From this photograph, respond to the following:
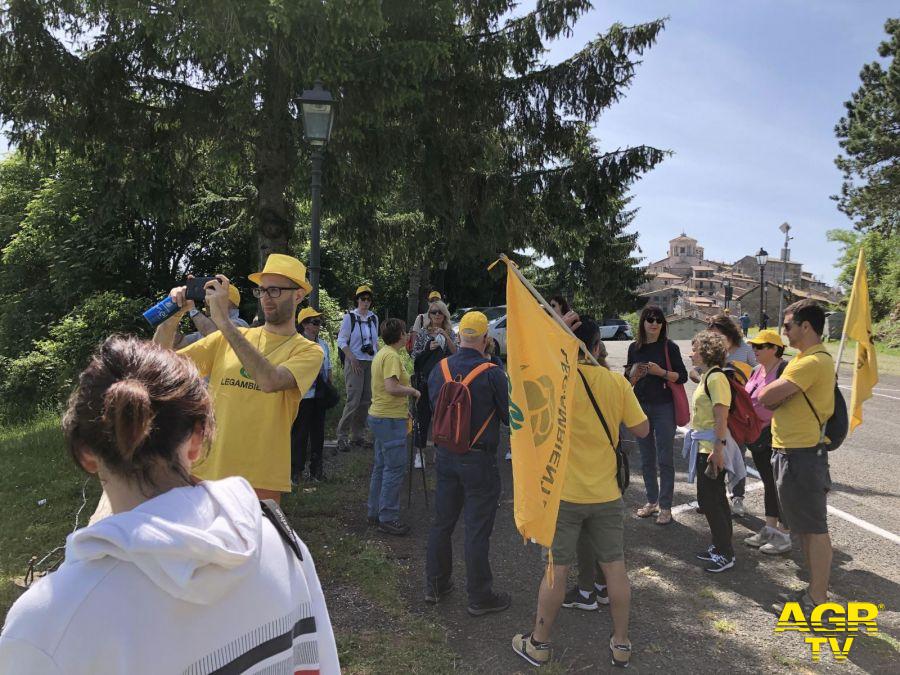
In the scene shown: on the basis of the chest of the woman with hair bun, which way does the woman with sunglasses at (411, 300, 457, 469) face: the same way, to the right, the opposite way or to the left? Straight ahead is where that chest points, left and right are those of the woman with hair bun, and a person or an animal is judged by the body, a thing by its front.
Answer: the opposite way

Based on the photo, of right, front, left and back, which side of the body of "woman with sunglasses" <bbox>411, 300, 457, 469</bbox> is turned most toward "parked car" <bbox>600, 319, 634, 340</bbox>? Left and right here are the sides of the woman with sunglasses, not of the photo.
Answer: back

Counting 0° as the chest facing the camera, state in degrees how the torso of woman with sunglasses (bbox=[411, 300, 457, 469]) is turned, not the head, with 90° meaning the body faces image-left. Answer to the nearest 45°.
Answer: approximately 0°

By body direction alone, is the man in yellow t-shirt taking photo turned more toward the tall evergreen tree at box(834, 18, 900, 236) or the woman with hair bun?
the woman with hair bun

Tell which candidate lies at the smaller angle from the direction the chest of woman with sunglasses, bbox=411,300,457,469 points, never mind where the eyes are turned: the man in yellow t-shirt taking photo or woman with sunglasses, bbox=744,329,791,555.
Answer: the man in yellow t-shirt taking photo

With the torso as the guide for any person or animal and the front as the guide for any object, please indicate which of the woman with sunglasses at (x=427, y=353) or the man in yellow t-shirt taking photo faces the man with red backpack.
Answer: the woman with sunglasses

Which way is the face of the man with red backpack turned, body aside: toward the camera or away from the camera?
away from the camera

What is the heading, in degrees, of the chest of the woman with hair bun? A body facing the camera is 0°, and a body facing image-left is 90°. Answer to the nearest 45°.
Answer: approximately 180°

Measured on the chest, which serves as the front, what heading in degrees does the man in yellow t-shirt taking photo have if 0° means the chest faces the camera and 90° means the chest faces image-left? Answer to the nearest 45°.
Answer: approximately 45°

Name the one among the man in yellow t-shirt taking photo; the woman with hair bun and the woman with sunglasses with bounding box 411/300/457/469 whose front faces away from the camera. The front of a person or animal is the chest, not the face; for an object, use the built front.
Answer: the woman with hair bun

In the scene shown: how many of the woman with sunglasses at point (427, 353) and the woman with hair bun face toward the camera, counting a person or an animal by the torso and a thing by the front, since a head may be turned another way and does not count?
1

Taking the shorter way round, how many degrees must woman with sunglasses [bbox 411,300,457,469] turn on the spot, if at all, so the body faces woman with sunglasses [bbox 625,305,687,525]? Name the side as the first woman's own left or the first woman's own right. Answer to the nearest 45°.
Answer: approximately 45° to the first woman's own left
